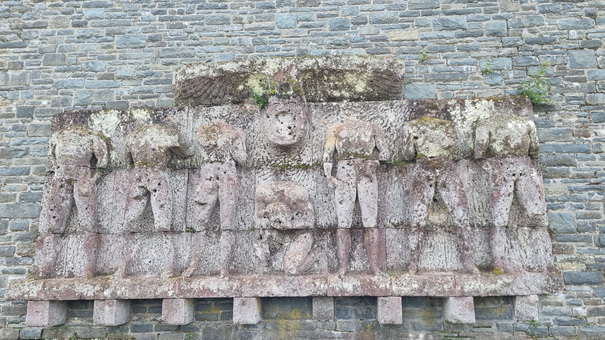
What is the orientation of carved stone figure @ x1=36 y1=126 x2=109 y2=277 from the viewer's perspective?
toward the camera

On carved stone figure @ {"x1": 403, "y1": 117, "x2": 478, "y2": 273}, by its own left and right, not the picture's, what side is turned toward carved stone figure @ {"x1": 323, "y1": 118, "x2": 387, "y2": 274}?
right

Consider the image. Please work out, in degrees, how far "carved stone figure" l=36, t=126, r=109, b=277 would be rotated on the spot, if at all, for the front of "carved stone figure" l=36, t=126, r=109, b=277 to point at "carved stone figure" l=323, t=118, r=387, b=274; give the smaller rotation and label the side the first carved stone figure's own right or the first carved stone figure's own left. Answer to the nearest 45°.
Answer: approximately 45° to the first carved stone figure's own left

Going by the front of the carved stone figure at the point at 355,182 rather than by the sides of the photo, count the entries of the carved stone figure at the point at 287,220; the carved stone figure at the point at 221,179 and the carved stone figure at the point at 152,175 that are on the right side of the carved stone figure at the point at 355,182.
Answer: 3

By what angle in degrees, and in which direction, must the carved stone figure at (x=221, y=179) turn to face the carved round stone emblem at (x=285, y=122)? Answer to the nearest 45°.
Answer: approximately 90° to its left

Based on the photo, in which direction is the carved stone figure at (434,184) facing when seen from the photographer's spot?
facing the viewer

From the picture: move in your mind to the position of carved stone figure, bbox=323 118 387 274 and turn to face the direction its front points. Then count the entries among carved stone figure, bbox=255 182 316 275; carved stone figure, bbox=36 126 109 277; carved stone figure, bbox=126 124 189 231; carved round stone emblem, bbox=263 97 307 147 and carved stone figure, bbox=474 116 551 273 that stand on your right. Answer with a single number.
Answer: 4

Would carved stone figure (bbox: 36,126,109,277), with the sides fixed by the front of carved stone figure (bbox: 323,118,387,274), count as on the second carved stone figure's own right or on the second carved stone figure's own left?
on the second carved stone figure's own right

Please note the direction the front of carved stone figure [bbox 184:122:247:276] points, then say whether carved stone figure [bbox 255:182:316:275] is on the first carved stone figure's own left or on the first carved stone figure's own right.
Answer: on the first carved stone figure's own left

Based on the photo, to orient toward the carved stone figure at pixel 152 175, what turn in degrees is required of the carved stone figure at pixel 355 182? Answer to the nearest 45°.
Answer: approximately 90° to its right

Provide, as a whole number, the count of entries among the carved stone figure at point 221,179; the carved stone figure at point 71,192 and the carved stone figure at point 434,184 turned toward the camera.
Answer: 3

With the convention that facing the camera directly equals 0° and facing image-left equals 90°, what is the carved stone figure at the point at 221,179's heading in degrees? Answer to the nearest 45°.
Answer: approximately 0°

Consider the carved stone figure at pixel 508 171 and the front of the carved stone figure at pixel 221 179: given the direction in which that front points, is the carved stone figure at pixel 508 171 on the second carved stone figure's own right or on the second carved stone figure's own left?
on the second carved stone figure's own left

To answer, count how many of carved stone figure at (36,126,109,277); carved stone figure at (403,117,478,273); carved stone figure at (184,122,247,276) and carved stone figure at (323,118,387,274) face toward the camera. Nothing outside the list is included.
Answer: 4
